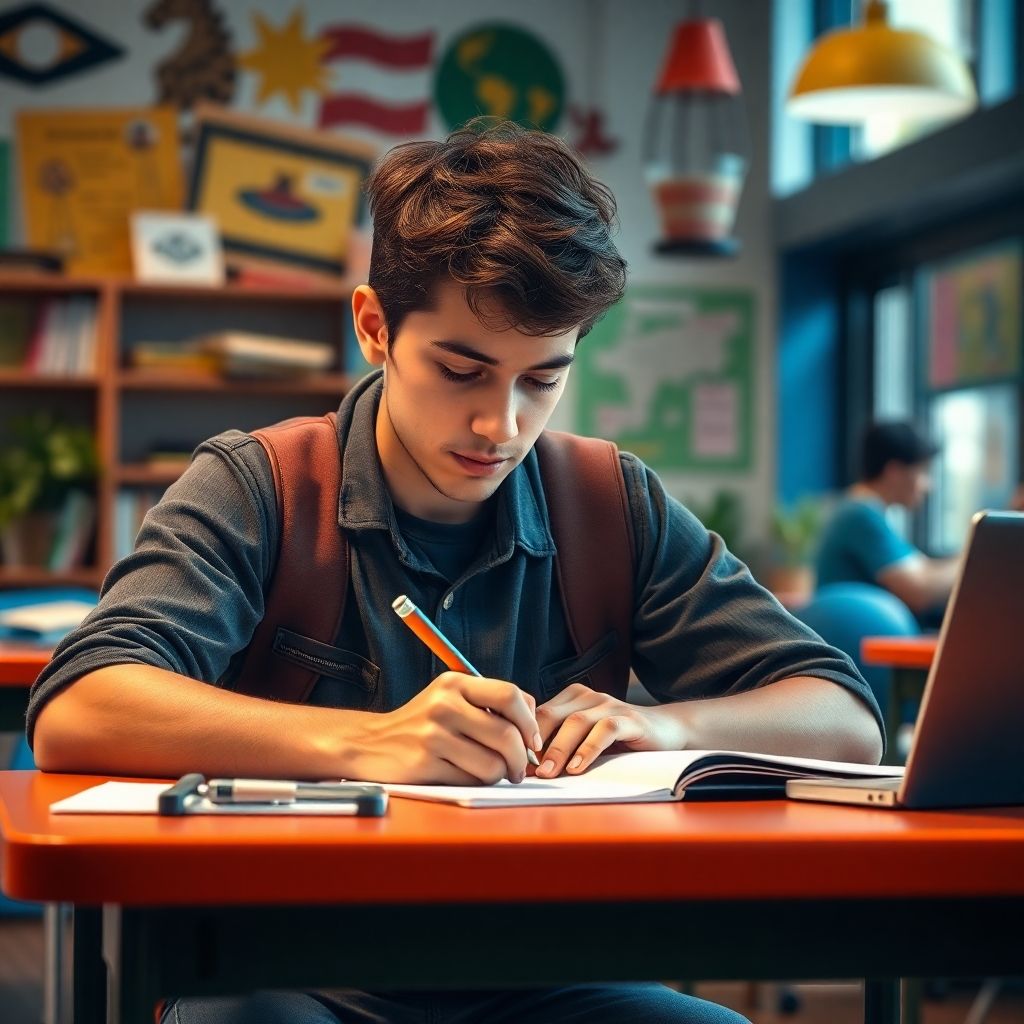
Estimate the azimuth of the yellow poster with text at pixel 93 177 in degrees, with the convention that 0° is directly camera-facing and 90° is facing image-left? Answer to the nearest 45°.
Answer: approximately 0°

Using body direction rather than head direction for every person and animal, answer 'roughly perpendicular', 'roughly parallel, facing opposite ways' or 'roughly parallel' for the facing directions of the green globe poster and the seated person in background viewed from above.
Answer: roughly perpendicular

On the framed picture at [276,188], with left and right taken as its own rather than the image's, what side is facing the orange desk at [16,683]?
front

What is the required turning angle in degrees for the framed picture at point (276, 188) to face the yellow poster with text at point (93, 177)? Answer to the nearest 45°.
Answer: approximately 90° to its right

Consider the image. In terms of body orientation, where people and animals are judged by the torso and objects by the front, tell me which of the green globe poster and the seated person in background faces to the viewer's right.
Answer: the seated person in background

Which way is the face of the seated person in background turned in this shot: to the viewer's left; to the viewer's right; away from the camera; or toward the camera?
to the viewer's right

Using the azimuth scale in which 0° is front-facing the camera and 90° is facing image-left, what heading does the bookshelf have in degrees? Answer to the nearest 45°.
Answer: approximately 0°

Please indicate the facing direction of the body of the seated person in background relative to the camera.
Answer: to the viewer's right

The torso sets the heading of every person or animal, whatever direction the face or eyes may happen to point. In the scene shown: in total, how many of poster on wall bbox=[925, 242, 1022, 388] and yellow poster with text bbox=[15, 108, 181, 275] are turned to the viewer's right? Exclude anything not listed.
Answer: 0

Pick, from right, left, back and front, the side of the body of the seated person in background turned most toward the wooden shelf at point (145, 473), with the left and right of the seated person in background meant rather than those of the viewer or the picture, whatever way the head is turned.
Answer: back

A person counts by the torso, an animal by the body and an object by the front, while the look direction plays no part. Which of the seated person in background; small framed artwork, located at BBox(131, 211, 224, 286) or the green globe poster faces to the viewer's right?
the seated person in background

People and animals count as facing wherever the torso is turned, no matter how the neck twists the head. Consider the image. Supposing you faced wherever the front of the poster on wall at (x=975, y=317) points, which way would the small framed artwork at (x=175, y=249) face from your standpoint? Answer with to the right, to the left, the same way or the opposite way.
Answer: to the left
